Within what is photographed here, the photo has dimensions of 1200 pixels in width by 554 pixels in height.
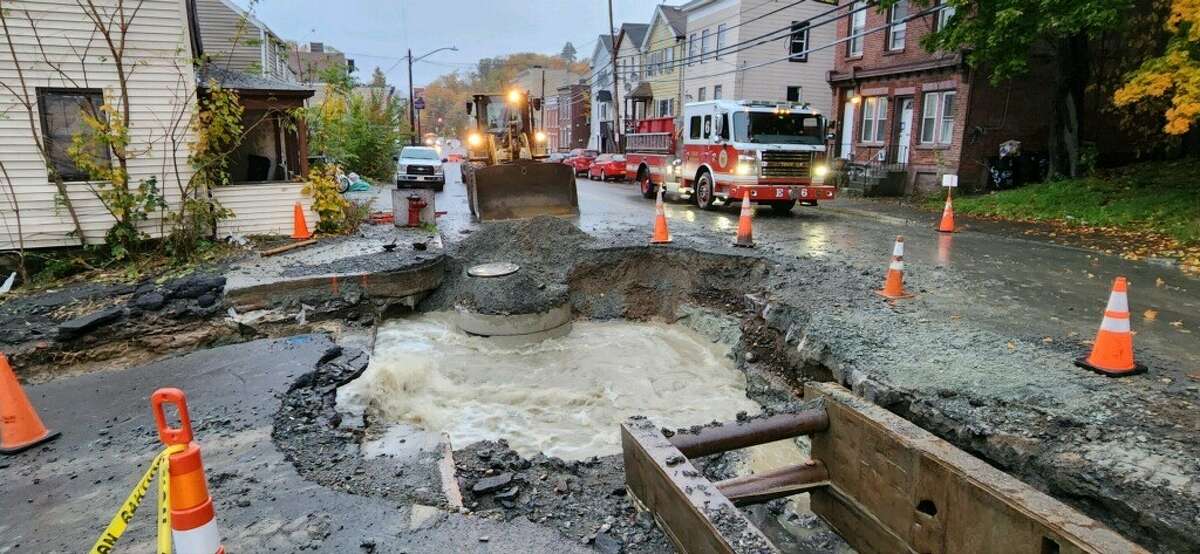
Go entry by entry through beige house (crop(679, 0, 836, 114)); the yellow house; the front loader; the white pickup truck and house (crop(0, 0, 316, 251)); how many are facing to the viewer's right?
1

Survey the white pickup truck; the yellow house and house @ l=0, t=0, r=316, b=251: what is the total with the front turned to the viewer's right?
1

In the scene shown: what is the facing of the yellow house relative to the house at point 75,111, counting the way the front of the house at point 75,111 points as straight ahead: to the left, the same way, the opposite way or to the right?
the opposite way

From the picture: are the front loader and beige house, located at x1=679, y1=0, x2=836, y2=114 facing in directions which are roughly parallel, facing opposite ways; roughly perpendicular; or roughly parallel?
roughly perpendicular

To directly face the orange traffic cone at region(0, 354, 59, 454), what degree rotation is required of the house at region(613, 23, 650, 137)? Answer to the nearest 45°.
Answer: approximately 45° to its left

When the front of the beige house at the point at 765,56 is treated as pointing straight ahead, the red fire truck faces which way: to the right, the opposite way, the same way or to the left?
to the left

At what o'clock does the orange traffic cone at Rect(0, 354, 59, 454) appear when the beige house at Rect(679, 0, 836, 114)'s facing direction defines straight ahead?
The orange traffic cone is roughly at 11 o'clock from the beige house.

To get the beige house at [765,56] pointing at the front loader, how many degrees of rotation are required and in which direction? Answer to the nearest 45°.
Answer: approximately 45° to its left

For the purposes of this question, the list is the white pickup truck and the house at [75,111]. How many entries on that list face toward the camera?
1

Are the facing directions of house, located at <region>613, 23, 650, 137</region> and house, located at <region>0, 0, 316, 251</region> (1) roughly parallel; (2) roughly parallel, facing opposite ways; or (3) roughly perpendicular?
roughly parallel, facing opposite ways

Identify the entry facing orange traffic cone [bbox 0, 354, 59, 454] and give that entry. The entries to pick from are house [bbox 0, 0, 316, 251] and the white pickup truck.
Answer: the white pickup truck

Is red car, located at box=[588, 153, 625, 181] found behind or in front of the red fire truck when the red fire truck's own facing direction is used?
behind

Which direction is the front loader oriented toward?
toward the camera

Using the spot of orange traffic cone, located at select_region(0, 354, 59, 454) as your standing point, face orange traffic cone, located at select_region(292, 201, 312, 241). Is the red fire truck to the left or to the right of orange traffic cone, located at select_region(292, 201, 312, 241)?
right

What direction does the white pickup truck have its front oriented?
toward the camera

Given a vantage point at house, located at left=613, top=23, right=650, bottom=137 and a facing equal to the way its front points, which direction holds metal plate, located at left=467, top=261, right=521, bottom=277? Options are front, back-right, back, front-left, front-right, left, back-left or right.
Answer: front-left

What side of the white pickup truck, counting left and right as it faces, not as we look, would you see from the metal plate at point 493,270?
front

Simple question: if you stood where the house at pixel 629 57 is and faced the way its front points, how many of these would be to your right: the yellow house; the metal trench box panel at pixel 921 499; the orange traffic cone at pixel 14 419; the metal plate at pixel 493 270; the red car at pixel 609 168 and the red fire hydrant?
0

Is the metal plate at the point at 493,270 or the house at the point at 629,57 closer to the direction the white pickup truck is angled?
the metal plate

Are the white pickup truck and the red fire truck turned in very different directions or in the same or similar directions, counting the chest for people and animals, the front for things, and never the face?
same or similar directions

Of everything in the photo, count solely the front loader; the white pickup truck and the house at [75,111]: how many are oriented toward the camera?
2

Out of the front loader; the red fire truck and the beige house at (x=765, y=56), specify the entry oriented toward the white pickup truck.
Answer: the beige house

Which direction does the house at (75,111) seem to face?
to the viewer's right
